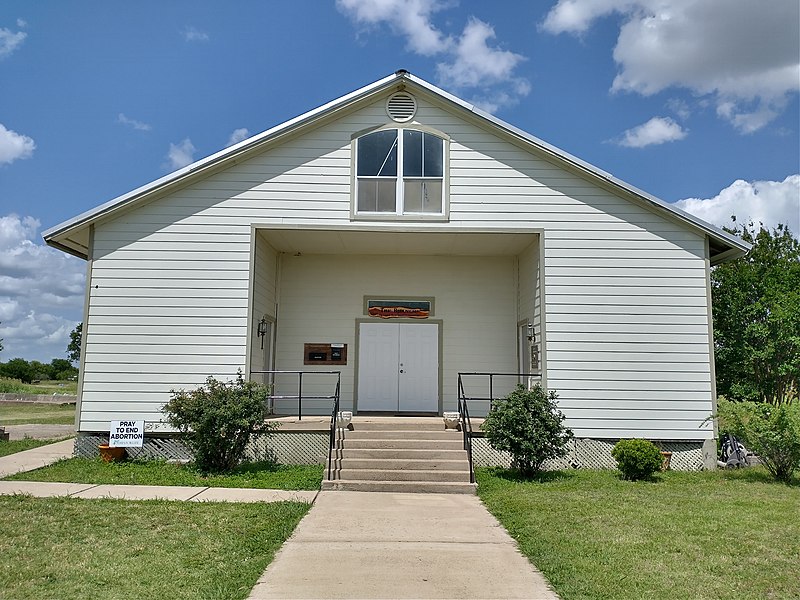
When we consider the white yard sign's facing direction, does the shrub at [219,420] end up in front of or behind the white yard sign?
in front

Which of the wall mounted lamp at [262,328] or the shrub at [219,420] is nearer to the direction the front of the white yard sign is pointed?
the shrub

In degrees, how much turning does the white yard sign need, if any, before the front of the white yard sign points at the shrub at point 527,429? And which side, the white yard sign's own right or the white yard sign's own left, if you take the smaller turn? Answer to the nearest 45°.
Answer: approximately 45° to the white yard sign's own left

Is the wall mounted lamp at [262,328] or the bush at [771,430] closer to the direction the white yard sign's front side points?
the bush

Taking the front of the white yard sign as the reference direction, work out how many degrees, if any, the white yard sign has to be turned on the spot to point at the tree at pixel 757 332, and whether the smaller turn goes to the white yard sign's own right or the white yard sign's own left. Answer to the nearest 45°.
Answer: approximately 90° to the white yard sign's own left

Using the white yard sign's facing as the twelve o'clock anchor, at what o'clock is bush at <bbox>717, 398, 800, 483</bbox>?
The bush is roughly at 10 o'clock from the white yard sign.

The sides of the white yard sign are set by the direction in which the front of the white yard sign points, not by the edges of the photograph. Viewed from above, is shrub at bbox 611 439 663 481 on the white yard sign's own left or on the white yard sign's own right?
on the white yard sign's own left

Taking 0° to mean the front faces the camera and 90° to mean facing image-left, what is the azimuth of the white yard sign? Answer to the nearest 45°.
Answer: approximately 0°
